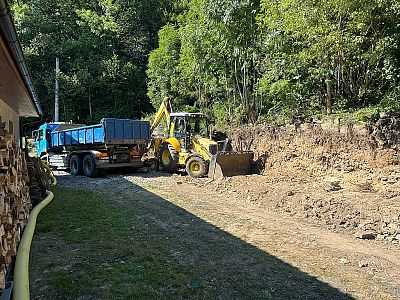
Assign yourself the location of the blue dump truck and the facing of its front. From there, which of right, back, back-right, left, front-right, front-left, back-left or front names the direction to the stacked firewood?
back-left

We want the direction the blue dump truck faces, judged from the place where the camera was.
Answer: facing away from the viewer and to the left of the viewer

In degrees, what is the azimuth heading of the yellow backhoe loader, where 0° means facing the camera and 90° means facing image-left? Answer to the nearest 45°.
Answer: approximately 315°

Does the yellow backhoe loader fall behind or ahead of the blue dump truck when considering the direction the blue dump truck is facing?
behind

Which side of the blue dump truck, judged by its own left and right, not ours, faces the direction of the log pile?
left

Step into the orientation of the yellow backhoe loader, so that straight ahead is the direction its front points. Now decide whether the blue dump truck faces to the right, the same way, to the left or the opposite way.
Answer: the opposite way

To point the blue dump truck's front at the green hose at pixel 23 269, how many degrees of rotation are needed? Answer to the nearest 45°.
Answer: approximately 135° to its left

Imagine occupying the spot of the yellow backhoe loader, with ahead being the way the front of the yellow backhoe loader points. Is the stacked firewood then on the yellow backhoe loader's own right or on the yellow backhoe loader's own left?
on the yellow backhoe loader's own right

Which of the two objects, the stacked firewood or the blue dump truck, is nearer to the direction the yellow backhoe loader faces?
the stacked firewood
